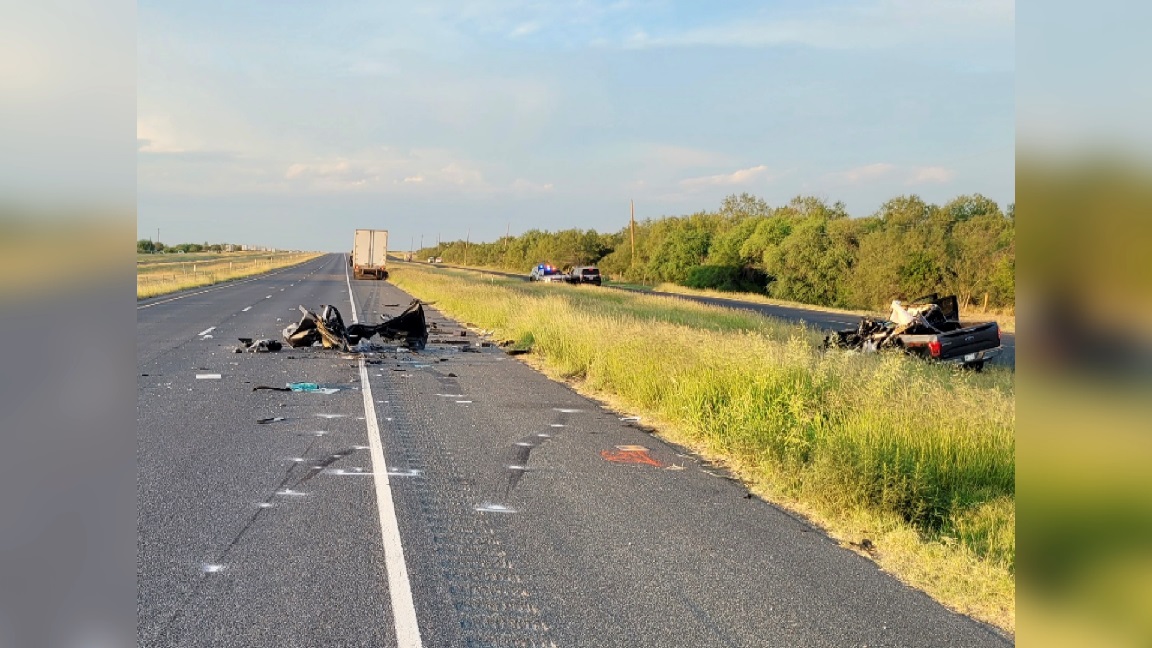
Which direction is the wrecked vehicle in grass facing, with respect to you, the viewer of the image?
facing away from the viewer and to the left of the viewer

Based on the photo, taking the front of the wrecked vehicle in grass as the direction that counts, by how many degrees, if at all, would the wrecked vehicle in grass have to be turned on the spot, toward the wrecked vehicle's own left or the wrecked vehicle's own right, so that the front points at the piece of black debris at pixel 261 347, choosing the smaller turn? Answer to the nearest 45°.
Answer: approximately 45° to the wrecked vehicle's own left

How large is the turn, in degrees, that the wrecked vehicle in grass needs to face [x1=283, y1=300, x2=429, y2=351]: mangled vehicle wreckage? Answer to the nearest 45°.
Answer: approximately 45° to its left
